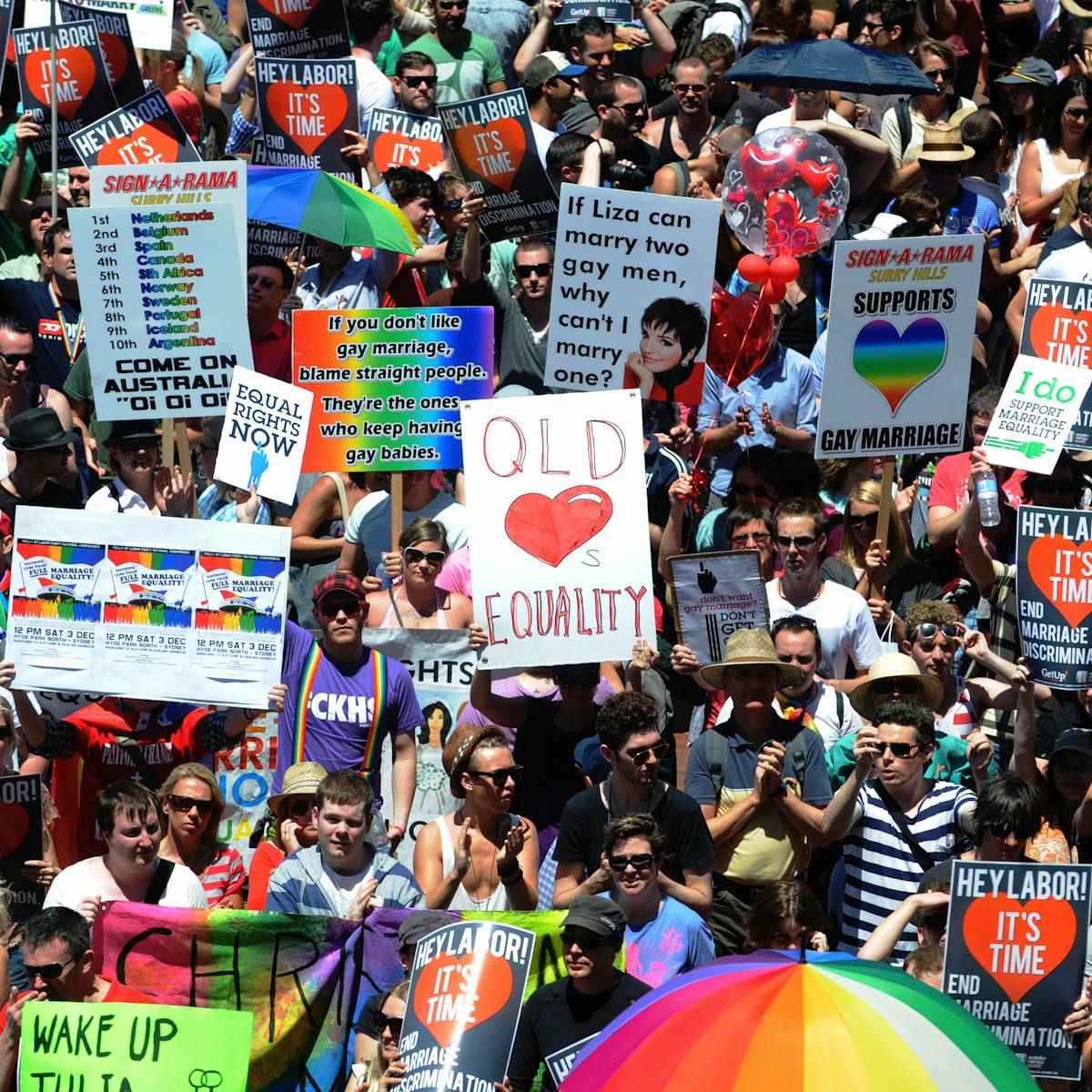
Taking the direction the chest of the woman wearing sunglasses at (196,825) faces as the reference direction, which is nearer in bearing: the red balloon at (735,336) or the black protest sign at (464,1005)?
the black protest sign

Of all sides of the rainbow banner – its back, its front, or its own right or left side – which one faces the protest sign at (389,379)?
back

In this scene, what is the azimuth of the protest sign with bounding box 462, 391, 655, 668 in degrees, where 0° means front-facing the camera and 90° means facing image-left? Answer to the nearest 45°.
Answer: approximately 0°

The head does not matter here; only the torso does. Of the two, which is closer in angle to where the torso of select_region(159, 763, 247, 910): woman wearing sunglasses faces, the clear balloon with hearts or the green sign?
the green sign

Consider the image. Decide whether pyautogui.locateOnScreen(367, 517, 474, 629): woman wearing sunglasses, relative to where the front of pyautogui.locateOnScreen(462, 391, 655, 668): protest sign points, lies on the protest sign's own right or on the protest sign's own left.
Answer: on the protest sign's own right

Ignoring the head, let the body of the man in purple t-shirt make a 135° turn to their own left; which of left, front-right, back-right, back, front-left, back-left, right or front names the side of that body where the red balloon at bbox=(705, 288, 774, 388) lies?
front

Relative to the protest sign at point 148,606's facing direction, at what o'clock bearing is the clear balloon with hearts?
The clear balloon with hearts is roughly at 8 o'clock from the protest sign.

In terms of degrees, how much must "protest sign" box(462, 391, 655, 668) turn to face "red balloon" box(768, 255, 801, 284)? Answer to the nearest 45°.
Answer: approximately 135° to its left

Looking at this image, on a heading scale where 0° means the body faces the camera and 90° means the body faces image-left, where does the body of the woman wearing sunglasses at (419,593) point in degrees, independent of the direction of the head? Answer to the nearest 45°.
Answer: approximately 0°
